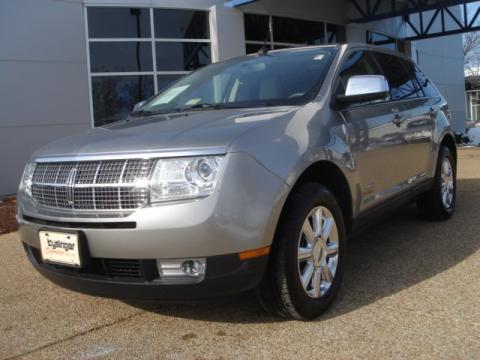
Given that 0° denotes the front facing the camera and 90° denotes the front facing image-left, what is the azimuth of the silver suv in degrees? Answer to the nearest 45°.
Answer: approximately 45°
